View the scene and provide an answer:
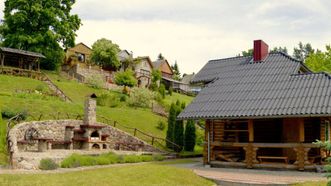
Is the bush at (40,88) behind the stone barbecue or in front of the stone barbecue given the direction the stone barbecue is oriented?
behind

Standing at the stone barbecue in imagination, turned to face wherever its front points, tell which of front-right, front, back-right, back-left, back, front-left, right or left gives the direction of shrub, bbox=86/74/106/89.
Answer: back

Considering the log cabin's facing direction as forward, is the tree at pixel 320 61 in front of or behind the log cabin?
behind

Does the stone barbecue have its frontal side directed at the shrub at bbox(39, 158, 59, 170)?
yes

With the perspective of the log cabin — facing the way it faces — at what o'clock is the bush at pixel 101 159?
The bush is roughly at 3 o'clock from the log cabin.

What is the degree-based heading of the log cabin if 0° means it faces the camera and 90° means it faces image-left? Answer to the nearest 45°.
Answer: approximately 0°

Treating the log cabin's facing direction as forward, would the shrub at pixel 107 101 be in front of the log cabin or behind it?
behind

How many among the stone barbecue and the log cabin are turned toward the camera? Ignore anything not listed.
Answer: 2

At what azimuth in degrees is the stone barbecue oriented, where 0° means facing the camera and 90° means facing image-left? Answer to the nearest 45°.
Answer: approximately 0°
